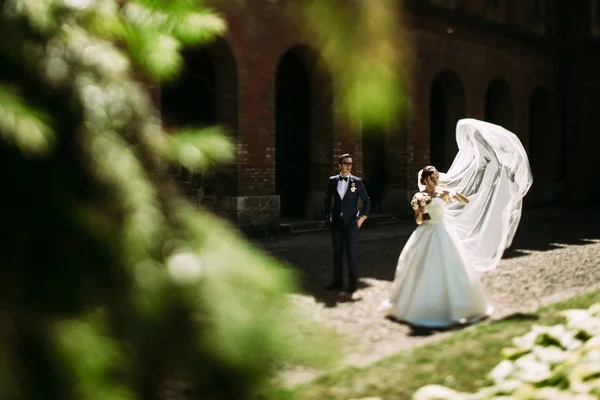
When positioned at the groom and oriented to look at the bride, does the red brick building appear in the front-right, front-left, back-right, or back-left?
back-left

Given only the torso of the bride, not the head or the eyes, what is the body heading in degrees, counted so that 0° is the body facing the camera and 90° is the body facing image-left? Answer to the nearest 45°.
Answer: approximately 0°

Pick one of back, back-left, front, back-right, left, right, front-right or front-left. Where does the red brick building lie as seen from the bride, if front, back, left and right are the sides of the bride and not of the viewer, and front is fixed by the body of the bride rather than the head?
back

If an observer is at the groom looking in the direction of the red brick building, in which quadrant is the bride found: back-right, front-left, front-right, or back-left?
back-right

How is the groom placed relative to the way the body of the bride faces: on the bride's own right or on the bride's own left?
on the bride's own right
